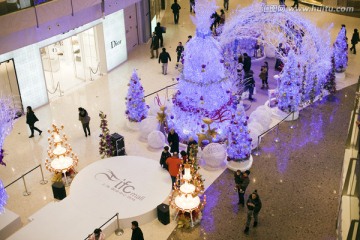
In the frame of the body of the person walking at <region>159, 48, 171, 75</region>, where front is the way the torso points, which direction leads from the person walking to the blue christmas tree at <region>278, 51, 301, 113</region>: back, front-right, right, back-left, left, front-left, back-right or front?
back-right

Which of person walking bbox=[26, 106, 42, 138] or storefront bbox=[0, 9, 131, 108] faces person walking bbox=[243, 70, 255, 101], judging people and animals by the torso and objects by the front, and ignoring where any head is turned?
the storefront

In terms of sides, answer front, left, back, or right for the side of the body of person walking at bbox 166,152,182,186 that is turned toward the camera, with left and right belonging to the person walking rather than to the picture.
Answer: back

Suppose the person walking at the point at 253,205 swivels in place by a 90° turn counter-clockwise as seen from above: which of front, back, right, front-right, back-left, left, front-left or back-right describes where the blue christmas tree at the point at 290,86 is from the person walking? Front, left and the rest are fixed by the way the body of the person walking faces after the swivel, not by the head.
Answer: back-left

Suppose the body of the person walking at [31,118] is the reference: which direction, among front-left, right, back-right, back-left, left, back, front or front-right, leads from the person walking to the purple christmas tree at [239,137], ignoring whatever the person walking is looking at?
back-left

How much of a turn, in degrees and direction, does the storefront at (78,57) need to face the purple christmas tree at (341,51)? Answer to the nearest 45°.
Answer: approximately 45° to its left

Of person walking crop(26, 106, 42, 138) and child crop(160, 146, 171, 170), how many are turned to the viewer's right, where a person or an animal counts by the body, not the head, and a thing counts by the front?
1

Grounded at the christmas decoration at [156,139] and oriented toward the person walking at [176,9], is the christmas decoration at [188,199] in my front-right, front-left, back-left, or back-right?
back-right

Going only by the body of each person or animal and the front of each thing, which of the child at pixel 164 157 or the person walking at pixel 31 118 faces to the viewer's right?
the child
